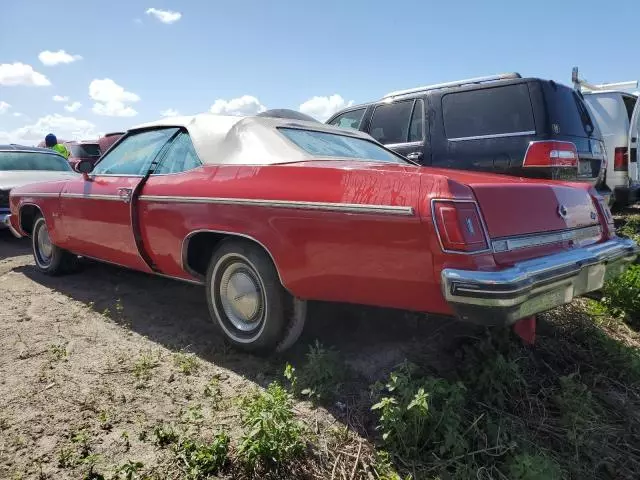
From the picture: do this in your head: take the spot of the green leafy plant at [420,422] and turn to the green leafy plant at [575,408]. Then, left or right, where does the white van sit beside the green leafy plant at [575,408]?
left

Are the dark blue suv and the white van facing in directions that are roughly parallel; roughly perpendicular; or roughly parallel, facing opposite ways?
roughly parallel

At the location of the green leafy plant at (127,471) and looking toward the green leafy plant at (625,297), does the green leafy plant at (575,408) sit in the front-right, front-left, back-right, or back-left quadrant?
front-right

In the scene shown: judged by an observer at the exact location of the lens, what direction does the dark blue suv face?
facing away from the viewer and to the left of the viewer

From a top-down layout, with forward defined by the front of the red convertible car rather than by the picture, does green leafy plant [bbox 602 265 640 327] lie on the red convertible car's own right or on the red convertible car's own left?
on the red convertible car's own right

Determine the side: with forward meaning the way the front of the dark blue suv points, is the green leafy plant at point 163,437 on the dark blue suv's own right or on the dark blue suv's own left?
on the dark blue suv's own left

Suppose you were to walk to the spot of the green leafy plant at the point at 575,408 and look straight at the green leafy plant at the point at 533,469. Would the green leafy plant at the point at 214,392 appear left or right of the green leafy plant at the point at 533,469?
right

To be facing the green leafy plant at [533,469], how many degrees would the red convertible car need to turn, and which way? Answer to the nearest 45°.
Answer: approximately 180°

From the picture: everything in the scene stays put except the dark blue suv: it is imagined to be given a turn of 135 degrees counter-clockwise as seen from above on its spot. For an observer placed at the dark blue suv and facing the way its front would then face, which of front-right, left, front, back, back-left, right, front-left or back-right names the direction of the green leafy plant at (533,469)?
front

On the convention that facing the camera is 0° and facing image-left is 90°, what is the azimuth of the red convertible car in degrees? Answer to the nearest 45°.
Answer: approximately 135°

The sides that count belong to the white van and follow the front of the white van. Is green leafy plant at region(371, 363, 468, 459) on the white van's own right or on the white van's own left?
on the white van's own left

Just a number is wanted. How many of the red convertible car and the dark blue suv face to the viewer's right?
0

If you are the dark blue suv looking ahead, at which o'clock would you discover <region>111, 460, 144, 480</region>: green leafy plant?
The green leafy plant is roughly at 8 o'clock from the dark blue suv.

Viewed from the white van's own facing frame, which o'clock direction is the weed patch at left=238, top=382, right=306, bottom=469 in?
The weed patch is roughly at 8 o'clock from the white van.

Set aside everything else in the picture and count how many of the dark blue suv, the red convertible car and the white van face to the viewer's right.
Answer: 0

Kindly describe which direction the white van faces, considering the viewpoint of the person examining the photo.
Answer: facing away from the viewer and to the left of the viewer
